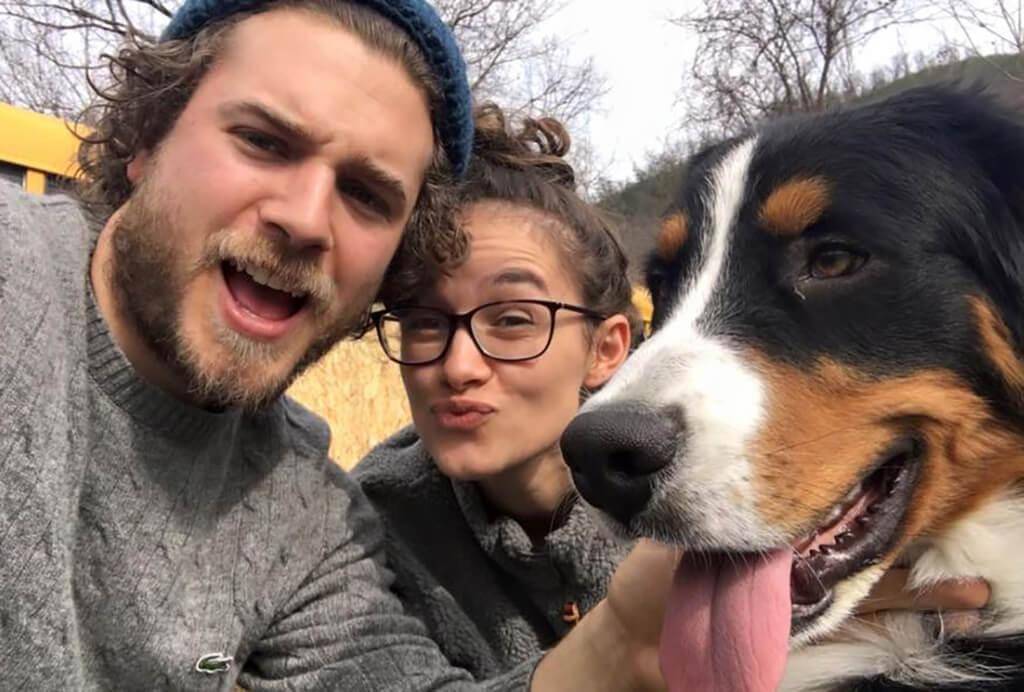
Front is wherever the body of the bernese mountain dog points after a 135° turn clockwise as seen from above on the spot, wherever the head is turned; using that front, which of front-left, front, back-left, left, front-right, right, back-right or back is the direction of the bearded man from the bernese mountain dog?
left

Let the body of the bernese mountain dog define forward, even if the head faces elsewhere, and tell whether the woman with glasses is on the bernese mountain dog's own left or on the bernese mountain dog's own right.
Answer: on the bernese mountain dog's own right

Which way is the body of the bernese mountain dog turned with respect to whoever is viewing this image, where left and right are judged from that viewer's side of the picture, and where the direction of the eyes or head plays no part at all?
facing the viewer and to the left of the viewer

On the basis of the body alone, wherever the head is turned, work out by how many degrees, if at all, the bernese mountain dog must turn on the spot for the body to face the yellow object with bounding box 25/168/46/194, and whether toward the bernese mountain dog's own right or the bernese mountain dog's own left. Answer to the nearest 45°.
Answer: approximately 90° to the bernese mountain dog's own right

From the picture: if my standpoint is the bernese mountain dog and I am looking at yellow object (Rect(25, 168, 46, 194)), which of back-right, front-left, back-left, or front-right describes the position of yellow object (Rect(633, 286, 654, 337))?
front-right

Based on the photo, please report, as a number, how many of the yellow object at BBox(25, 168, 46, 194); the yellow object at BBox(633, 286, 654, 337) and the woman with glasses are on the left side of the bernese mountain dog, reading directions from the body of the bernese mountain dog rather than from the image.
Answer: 0

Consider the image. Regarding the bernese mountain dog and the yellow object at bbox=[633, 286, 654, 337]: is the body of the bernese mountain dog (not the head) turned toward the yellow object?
no
